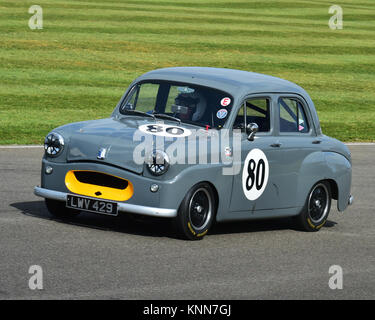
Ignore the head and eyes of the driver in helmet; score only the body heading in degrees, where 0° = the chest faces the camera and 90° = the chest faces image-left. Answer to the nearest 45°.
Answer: approximately 45°

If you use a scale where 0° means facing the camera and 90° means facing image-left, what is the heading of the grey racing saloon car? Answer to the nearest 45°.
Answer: approximately 45°
